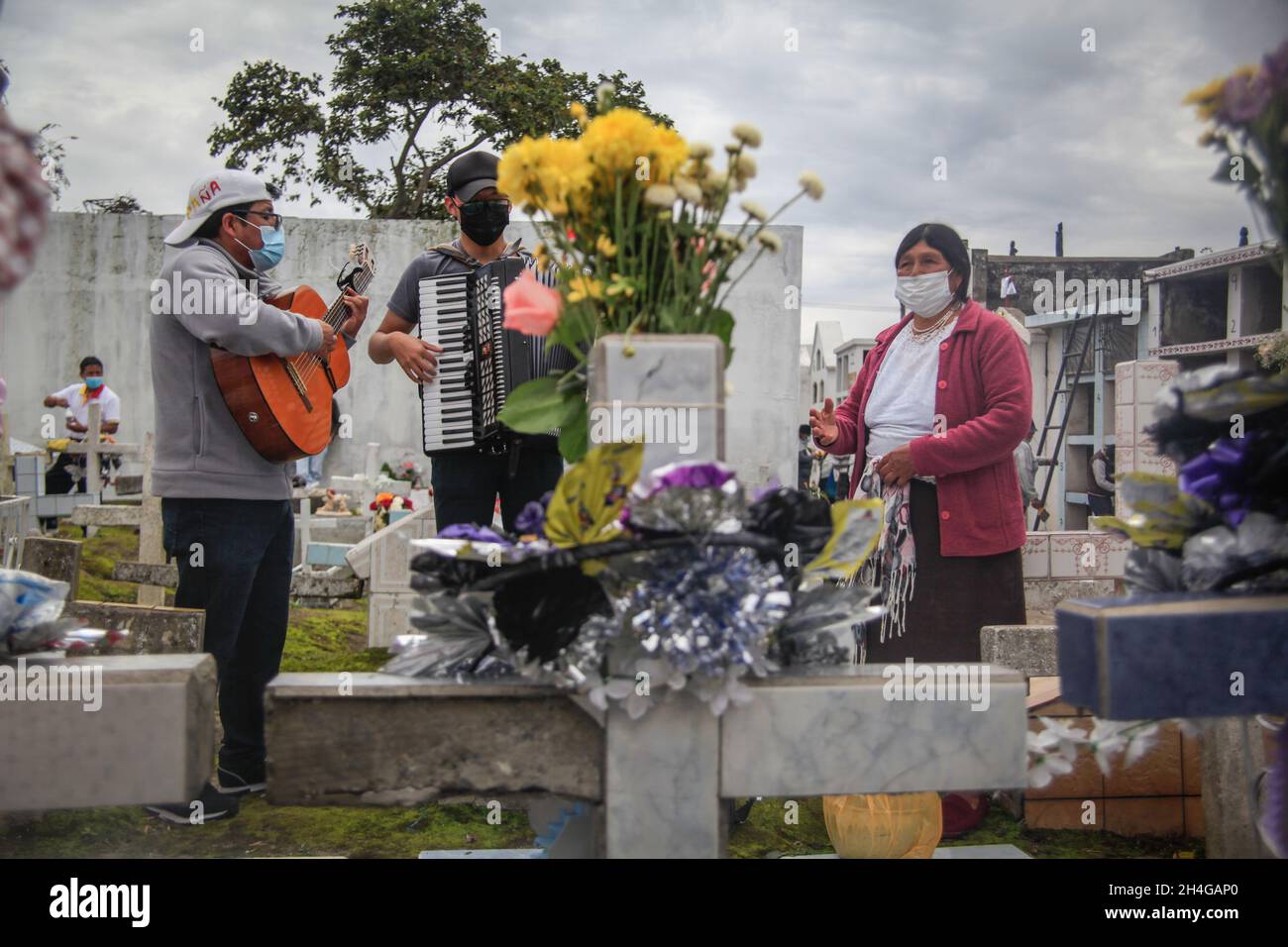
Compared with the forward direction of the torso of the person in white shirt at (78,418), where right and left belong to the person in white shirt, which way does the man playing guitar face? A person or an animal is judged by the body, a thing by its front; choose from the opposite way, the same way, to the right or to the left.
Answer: to the left

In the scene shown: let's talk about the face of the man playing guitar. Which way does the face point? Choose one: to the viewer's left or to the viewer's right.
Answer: to the viewer's right

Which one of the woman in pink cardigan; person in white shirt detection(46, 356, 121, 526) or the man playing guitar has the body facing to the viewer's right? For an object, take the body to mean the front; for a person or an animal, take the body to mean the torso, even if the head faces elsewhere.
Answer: the man playing guitar

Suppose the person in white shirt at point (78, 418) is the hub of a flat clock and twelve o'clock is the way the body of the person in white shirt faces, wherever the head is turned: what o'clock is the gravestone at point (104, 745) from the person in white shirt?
The gravestone is roughly at 12 o'clock from the person in white shirt.

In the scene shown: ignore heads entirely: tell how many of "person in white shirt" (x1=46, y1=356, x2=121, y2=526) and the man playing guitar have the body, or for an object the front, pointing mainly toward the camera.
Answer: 1

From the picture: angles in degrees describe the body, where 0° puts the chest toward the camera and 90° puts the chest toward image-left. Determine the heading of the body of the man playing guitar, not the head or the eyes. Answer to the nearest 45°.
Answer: approximately 270°

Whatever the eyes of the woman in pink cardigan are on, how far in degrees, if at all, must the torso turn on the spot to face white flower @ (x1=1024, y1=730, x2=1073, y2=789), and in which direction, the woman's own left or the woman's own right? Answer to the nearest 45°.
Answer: approximately 45° to the woman's own left

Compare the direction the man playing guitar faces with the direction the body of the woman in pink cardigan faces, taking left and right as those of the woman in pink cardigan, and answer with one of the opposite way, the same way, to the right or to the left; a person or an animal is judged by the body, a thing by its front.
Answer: the opposite way

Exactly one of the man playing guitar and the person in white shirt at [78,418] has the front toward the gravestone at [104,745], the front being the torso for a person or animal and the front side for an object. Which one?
the person in white shirt
